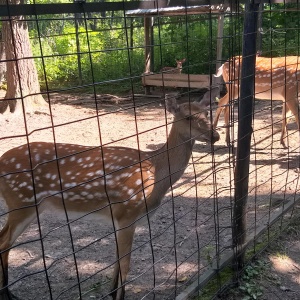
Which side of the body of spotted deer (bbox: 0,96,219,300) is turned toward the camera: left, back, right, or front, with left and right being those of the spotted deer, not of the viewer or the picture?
right

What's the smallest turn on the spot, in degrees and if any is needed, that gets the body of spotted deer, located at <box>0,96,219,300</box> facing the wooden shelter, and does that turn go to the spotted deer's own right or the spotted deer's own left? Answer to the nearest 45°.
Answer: approximately 90° to the spotted deer's own left

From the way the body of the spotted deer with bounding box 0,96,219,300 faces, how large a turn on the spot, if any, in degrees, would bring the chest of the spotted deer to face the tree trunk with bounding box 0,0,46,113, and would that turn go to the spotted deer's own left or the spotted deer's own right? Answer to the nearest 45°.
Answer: approximately 90° to the spotted deer's own left
